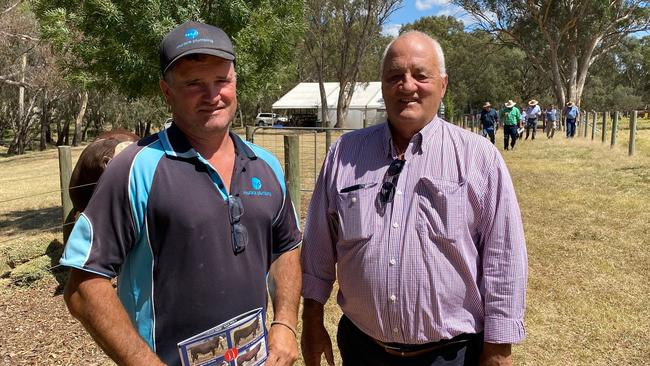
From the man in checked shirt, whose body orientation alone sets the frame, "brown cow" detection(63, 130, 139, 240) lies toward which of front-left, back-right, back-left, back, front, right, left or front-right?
back-right

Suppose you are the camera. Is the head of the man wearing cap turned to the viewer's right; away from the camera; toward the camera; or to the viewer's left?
toward the camera

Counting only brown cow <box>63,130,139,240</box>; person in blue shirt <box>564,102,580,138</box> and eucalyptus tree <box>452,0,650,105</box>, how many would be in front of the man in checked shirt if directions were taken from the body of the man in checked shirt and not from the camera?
0

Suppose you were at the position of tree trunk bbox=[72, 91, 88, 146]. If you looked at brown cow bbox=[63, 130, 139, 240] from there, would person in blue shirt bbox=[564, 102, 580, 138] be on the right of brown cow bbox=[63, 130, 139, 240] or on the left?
left

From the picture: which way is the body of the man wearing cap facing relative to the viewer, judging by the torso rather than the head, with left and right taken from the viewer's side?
facing the viewer and to the right of the viewer

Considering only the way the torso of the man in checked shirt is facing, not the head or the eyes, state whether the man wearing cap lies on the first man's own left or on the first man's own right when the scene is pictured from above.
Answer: on the first man's own right

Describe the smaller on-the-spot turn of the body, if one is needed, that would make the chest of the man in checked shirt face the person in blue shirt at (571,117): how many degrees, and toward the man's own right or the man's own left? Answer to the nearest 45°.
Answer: approximately 180°

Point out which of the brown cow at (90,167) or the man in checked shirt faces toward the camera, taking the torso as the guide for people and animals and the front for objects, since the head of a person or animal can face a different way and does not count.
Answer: the man in checked shirt

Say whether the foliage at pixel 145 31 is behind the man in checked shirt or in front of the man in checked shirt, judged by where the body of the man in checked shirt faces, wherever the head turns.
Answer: behind

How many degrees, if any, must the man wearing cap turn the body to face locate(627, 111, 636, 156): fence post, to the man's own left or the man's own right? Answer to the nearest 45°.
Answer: approximately 90° to the man's own left

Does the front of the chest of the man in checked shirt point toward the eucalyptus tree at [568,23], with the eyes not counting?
no

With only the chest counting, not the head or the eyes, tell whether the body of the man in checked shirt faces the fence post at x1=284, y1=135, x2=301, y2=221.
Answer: no

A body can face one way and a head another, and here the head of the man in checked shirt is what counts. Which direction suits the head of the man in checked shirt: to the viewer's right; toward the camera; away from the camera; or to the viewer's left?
toward the camera

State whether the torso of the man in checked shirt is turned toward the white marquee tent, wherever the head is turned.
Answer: no

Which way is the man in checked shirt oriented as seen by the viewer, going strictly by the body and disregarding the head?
toward the camera
